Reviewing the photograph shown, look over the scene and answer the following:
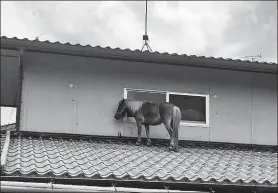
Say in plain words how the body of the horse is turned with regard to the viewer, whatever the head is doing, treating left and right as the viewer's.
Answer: facing away from the viewer and to the left of the viewer
